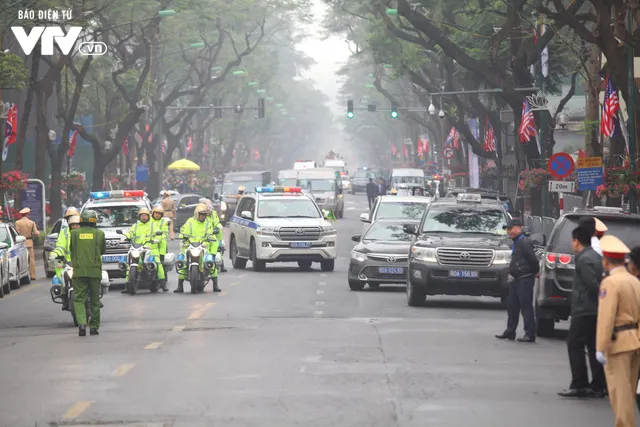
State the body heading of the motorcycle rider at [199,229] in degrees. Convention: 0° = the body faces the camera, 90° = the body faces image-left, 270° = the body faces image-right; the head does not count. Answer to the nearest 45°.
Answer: approximately 0°

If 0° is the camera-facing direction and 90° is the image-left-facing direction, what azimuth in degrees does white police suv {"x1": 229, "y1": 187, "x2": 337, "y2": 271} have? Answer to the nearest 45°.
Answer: approximately 315°

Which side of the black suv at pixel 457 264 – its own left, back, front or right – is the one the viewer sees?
front

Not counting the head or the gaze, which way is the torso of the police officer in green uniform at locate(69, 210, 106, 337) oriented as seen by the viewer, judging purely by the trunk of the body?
away from the camera

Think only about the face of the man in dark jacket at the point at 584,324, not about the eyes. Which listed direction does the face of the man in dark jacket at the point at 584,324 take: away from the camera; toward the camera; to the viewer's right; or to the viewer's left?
to the viewer's left

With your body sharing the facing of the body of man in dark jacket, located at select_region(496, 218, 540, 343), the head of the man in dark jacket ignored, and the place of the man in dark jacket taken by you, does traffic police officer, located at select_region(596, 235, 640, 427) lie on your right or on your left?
on your left

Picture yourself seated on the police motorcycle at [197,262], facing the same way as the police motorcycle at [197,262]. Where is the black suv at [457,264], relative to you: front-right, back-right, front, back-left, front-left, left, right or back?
front-left

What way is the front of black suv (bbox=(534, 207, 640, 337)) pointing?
away from the camera

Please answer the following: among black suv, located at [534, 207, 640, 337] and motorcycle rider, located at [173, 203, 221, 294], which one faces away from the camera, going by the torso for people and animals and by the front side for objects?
the black suv

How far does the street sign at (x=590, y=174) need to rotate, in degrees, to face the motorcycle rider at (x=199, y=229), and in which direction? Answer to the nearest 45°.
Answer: approximately 45° to its right

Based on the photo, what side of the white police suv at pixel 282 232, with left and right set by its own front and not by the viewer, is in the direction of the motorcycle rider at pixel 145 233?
right

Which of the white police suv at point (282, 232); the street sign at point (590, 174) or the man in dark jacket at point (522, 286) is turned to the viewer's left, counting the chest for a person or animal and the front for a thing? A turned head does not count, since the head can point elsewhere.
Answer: the man in dark jacket

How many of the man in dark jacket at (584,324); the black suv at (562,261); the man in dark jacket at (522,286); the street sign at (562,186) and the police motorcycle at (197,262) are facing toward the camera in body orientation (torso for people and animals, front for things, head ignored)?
2
